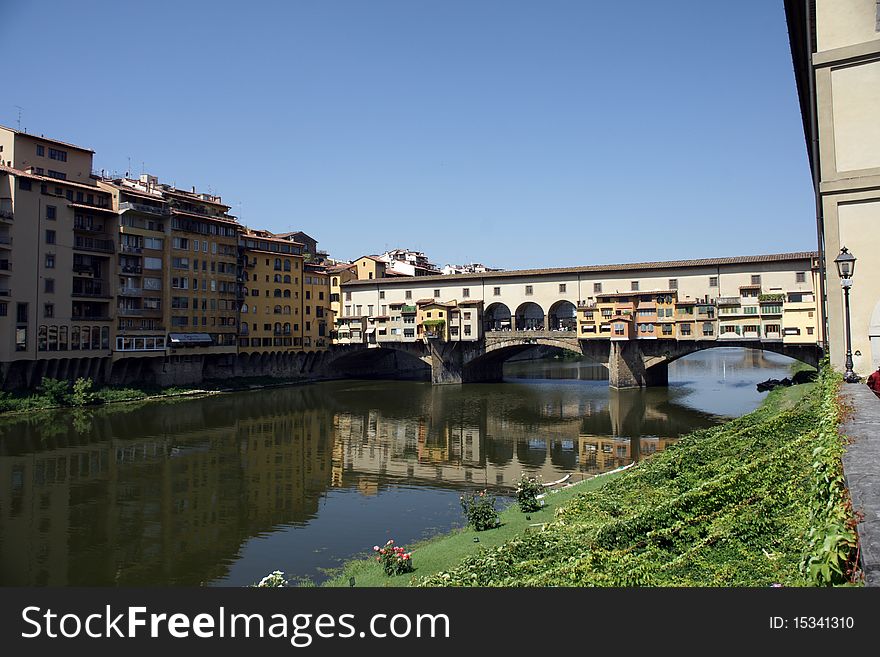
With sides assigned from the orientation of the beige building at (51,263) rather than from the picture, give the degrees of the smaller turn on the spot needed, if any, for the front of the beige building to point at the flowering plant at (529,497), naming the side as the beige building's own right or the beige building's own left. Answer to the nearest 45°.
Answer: approximately 45° to the beige building's own right

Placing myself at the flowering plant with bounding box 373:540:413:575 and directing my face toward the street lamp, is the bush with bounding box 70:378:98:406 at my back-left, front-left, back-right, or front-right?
back-left

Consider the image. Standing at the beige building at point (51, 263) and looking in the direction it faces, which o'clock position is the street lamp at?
The street lamp is roughly at 1 o'clock from the beige building.

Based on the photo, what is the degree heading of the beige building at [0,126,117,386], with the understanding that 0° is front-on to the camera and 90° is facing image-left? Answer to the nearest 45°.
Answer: approximately 315°

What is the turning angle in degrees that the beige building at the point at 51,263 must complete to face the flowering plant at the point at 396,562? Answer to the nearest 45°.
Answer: approximately 45° to its right
